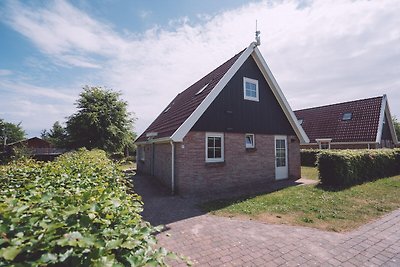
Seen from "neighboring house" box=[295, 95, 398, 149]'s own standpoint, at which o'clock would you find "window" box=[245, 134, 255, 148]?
The window is roughly at 2 o'clock from the neighboring house.

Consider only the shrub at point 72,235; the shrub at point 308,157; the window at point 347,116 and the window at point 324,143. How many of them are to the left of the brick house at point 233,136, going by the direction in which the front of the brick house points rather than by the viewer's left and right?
3

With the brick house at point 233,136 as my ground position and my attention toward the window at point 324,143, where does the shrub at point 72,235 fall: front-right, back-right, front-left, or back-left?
back-right

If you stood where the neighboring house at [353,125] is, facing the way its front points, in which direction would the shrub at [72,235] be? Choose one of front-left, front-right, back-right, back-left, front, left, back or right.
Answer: front-right

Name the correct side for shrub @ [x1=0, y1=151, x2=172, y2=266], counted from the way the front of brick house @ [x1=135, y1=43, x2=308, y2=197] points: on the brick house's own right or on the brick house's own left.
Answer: on the brick house's own right

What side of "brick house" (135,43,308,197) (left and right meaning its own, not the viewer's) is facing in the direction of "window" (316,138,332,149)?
left

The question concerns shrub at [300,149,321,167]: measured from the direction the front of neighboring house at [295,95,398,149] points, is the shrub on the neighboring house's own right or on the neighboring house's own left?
on the neighboring house's own right

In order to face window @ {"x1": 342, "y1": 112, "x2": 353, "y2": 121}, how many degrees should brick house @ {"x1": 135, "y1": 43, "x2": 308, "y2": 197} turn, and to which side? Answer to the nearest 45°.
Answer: approximately 90° to its left

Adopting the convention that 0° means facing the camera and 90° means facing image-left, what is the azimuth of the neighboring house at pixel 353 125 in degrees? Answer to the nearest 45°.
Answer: approximately 315°

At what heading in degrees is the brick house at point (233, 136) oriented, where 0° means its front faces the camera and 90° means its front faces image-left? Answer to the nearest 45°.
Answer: approximately 315°

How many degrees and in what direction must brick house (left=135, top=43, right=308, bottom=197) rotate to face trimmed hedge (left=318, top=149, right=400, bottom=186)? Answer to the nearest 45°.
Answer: approximately 45° to its left

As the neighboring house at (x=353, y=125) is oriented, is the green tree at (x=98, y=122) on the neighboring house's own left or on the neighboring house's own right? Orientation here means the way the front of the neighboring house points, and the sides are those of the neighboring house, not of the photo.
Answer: on the neighboring house's own right

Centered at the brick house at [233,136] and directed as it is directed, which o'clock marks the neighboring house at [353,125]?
The neighboring house is roughly at 9 o'clock from the brick house.
